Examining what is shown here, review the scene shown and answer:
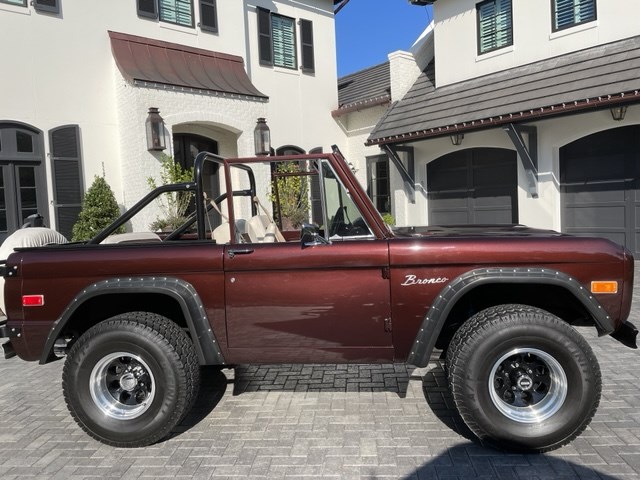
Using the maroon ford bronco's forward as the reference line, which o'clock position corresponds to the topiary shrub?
The topiary shrub is roughly at 8 o'clock from the maroon ford bronco.

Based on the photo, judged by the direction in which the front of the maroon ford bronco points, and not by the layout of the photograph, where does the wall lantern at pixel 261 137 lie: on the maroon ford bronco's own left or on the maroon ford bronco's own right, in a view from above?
on the maroon ford bronco's own left

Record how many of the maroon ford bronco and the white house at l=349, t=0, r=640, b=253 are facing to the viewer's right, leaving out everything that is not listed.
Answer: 1

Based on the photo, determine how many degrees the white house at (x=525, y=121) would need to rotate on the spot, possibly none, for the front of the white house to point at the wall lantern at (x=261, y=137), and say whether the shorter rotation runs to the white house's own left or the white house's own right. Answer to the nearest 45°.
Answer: approximately 45° to the white house's own right

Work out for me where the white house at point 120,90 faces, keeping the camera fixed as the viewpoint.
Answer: facing the viewer and to the right of the viewer

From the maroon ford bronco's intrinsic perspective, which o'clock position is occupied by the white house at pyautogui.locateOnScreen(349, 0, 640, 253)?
The white house is roughly at 10 o'clock from the maroon ford bronco.

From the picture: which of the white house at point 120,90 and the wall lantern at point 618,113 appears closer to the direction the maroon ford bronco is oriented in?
the wall lantern

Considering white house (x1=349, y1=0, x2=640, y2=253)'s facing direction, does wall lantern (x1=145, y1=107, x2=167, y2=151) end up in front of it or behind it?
in front

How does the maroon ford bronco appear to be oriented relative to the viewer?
to the viewer's right

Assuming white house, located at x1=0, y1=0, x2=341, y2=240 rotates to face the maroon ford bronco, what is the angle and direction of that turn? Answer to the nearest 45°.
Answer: approximately 45° to its right

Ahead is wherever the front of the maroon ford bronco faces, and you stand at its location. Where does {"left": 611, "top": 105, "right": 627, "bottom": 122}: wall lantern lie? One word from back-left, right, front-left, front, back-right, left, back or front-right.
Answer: front-left
